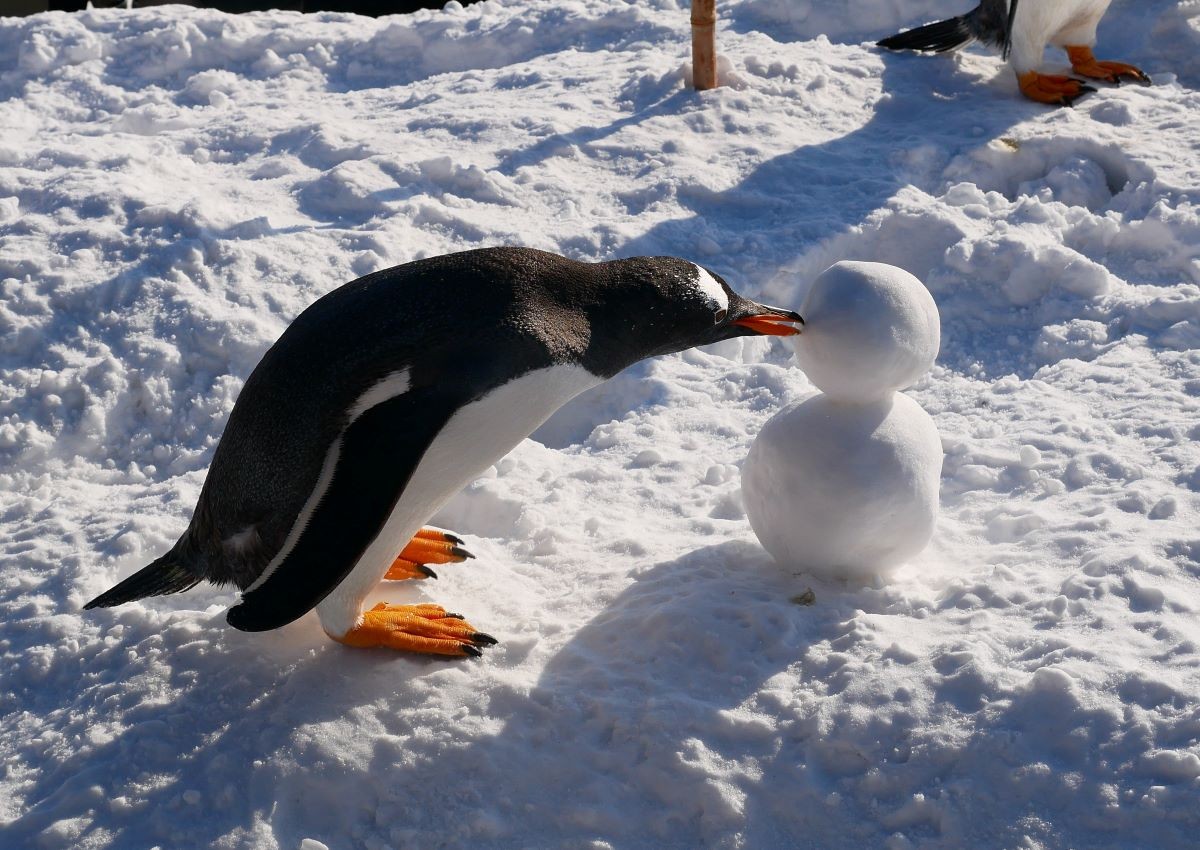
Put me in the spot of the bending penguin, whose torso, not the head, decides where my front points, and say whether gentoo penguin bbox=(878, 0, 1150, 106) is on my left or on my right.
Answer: on my left

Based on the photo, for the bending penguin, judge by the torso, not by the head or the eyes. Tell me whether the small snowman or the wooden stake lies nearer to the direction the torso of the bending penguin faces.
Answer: the small snowman

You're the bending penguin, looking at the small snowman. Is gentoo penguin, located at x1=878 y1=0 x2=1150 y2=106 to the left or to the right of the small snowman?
left

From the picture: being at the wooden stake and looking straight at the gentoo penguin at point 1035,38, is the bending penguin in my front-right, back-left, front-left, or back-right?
back-right

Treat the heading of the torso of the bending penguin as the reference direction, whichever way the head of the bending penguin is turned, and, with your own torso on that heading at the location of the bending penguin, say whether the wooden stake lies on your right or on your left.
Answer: on your left

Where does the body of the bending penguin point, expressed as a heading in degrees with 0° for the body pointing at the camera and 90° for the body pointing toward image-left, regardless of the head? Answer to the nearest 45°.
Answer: approximately 270°

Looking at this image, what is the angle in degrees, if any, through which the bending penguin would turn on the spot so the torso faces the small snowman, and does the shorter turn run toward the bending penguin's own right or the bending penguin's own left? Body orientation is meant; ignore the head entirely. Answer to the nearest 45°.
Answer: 0° — it already faces it
